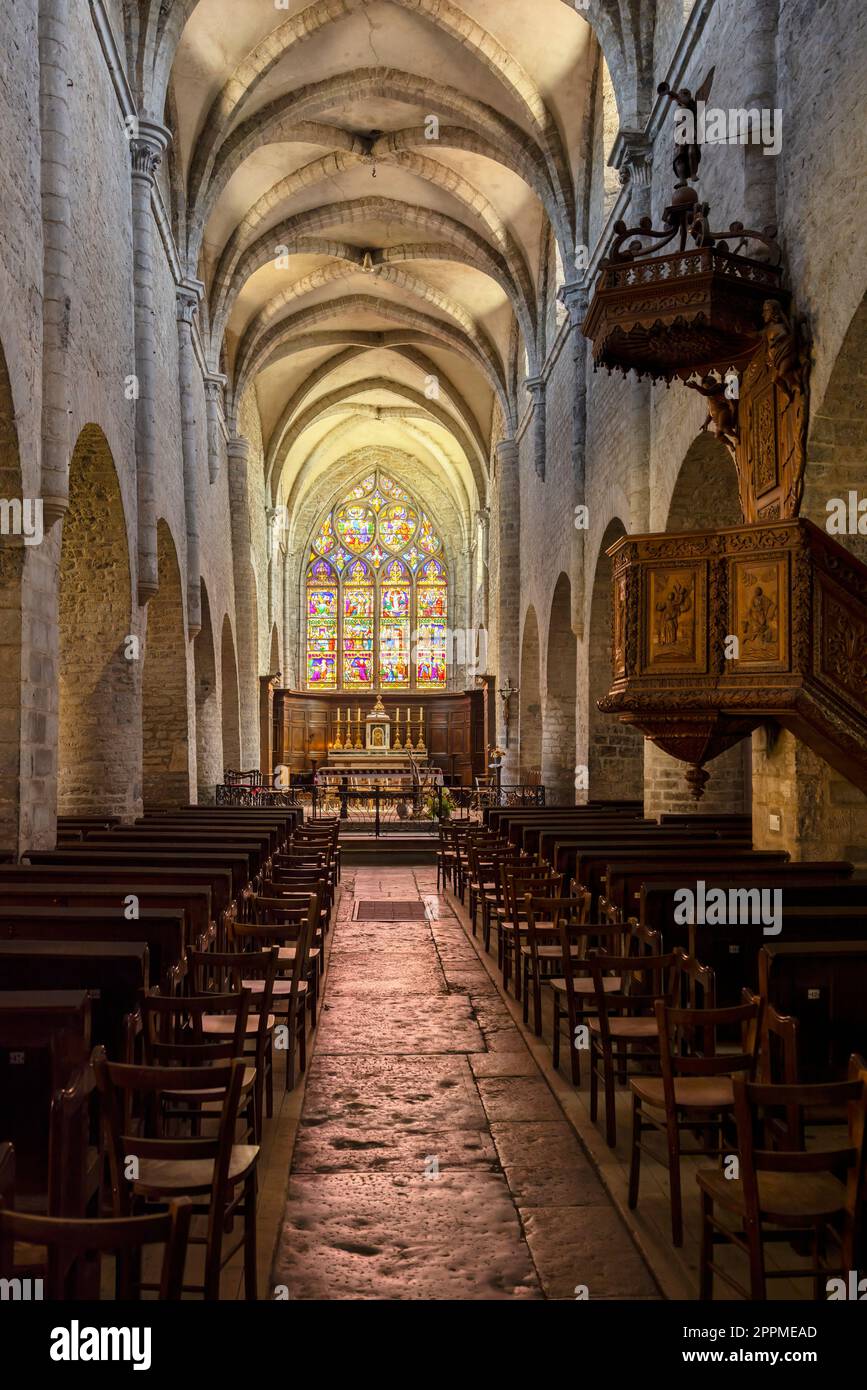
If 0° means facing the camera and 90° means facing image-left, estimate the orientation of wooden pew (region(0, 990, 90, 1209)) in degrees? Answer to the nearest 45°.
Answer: approximately 180°

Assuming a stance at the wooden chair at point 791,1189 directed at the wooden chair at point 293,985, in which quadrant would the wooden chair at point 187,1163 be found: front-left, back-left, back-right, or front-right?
front-left

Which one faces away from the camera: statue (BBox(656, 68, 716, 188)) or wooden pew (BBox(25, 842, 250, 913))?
the wooden pew

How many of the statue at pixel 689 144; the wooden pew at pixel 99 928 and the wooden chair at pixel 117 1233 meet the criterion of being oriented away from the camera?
2

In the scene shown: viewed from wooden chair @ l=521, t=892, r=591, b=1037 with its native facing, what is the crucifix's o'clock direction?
The crucifix is roughly at 12 o'clock from the wooden chair.

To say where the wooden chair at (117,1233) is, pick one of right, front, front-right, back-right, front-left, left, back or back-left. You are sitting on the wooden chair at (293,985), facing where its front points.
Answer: back

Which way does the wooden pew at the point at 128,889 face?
away from the camera

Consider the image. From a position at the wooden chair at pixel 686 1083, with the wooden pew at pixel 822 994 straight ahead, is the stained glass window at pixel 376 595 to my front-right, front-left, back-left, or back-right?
front-left

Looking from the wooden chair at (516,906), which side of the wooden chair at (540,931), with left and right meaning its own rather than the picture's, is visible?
front

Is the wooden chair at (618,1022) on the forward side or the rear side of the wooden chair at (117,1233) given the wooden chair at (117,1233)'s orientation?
on the forward side

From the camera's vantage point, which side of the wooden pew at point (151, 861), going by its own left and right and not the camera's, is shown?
back

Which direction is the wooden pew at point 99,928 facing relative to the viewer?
away from the camera

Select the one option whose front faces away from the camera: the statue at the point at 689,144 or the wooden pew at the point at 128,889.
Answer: the wooden pew

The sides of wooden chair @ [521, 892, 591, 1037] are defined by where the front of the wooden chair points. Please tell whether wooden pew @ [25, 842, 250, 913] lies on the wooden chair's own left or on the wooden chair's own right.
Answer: on the wooden chair's own left
